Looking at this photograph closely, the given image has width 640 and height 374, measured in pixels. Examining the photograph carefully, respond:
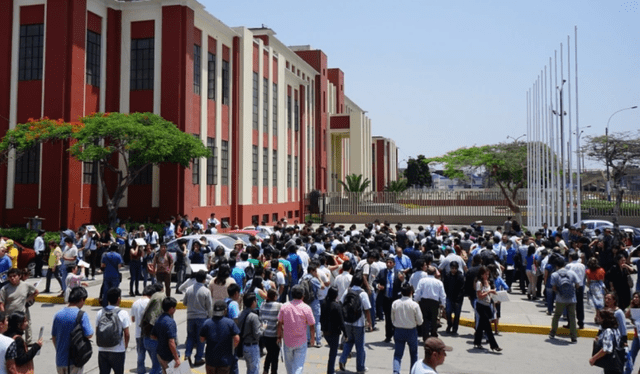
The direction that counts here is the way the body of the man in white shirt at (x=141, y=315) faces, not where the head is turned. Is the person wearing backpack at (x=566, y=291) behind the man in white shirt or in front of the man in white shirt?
in front

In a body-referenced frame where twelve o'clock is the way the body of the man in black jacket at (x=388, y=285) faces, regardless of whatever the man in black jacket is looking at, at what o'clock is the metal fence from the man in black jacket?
The metal fence is roughly at 6 o'clock from the man in black jacket.
